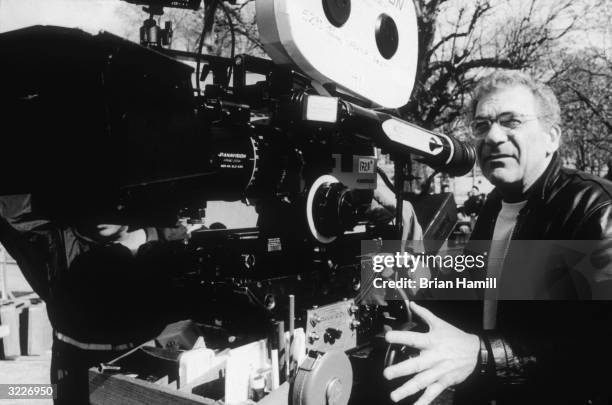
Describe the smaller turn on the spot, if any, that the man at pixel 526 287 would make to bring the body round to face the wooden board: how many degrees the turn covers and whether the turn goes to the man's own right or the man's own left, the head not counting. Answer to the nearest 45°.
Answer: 0° — they already face it

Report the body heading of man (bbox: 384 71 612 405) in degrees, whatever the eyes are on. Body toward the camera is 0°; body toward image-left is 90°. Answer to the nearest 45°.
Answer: approximately 45°

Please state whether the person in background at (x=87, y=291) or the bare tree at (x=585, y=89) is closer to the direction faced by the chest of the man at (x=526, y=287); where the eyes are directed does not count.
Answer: the person in background

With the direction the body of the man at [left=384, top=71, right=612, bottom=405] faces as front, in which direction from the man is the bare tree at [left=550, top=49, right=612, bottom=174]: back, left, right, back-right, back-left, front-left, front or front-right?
back-right
